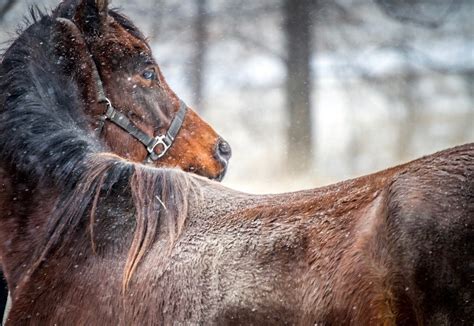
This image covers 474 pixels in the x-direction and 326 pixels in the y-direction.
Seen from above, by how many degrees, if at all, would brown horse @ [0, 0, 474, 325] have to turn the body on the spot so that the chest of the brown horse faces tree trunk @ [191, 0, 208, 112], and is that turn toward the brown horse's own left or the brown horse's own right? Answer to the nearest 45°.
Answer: approximately 90° to the brown horse's own right

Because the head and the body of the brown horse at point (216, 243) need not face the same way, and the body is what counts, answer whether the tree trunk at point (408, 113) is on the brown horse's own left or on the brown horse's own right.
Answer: on the brown horse's own right

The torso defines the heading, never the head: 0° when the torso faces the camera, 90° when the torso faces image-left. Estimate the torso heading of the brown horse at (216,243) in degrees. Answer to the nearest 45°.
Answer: approximately 90°

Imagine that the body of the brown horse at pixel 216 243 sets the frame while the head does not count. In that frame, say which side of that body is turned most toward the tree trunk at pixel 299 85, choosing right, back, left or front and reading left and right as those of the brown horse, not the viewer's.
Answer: right
